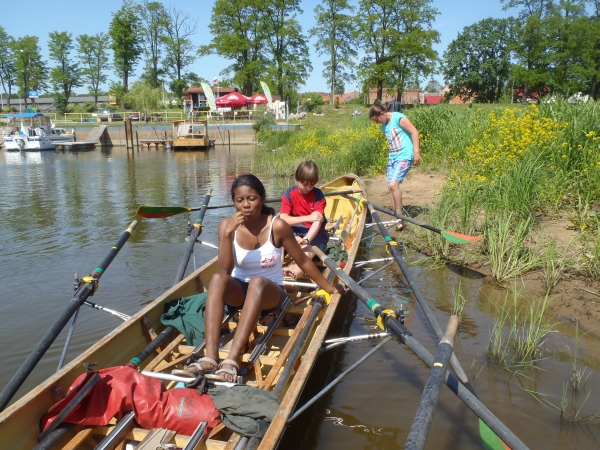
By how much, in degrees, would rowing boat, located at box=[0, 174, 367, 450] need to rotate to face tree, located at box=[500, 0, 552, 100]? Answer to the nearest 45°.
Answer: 0° — it already faces it

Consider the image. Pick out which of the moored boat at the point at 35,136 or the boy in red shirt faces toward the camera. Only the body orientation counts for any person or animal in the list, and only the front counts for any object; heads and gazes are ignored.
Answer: the boy in red shirt

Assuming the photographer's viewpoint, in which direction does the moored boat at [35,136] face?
facing away from the viewer and to the right of the viewer

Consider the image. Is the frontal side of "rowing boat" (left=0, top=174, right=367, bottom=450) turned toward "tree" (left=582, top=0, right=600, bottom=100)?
yes

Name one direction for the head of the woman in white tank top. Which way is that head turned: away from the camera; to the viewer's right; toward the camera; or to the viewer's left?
toward the camera

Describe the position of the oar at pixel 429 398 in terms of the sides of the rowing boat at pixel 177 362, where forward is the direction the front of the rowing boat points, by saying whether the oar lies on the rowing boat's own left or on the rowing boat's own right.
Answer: on the rowing boat's own right

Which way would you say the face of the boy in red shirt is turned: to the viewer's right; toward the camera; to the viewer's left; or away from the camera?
toward the camera

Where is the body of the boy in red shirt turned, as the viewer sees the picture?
toward the camera

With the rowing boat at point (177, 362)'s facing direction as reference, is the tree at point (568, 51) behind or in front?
in front

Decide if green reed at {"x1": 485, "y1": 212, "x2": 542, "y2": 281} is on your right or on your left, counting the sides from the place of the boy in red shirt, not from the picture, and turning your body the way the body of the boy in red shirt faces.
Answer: on your left

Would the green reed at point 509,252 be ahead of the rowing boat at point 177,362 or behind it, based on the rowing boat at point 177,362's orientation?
ahead

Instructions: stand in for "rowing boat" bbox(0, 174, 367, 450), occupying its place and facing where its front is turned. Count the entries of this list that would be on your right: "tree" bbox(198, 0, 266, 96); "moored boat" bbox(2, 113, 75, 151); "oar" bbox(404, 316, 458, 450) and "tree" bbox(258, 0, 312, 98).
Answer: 1

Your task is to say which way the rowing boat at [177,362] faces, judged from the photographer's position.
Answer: facing away from the viewer and to the right of the viewer

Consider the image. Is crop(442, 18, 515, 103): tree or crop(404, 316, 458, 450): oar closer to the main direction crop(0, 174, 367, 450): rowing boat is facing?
the tree

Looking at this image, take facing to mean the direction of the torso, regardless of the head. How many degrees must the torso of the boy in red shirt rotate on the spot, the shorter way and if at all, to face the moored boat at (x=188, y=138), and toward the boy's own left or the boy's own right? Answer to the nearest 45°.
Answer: approximately 180°

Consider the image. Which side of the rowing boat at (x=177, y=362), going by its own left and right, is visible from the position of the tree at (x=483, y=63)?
front
